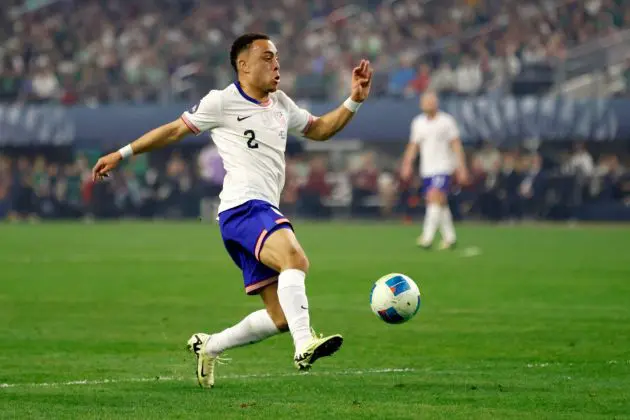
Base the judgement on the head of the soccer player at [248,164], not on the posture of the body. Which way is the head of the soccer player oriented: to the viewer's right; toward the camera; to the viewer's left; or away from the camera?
to the viewer's right

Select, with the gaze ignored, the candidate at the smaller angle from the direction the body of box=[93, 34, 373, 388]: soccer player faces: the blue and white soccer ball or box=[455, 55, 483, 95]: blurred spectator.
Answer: the blue and white soccer ball

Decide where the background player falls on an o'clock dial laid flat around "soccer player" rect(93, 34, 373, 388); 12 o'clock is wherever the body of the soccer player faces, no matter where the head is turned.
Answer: The background player is roughly at 8 o'clock from the soccer player.

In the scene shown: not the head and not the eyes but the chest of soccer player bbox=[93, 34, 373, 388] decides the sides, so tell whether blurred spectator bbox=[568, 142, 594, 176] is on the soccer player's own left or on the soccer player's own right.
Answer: on the soccer player's own left

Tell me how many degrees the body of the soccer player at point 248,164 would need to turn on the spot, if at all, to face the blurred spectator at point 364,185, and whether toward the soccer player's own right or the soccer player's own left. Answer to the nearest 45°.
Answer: approximately 135° to the soccer player's own left

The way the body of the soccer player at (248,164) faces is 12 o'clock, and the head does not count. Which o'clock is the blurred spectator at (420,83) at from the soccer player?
The blurred spectator is roughly at 8 o'clock from the soccer player.

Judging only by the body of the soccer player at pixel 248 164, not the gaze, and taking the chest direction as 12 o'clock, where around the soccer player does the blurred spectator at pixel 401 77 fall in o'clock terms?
The blurred spectator is roughly at 8 o'clock from the soccer player.

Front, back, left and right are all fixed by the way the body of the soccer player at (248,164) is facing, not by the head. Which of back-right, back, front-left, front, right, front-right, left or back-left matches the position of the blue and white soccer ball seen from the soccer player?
front-left

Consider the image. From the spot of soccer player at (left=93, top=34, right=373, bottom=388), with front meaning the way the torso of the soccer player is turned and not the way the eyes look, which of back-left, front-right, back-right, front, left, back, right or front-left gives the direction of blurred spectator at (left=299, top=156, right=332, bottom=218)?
back-left

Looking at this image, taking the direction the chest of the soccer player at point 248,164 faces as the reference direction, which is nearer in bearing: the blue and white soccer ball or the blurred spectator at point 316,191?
the blue and white soccer ball
